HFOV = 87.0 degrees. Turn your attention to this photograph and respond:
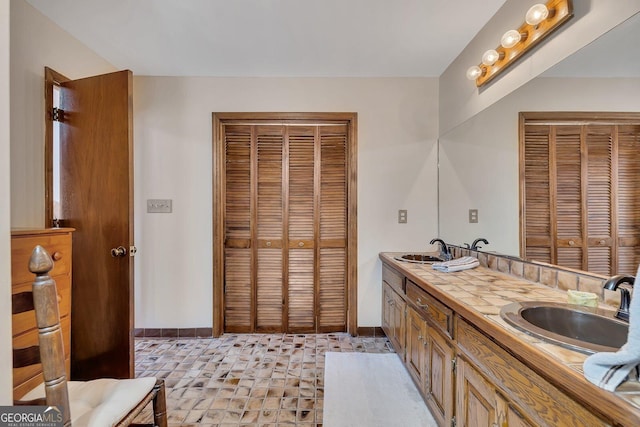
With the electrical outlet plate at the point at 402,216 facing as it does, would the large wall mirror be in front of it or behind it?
in front

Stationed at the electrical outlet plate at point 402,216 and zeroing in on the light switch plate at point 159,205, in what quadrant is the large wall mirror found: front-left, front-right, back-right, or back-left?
back-left

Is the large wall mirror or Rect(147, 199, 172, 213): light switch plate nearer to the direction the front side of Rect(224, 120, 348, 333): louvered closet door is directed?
the large wall mirror

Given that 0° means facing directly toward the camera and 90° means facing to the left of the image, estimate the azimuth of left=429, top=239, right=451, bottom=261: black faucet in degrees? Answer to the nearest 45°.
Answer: approximately 90°

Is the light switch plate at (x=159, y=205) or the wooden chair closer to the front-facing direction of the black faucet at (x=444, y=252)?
the light switch plate

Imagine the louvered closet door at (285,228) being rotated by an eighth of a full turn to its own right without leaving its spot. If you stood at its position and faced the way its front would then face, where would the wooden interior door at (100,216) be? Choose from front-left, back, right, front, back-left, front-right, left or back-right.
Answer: front

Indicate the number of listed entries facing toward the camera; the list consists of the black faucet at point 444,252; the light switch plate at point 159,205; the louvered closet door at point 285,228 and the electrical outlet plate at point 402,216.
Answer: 3

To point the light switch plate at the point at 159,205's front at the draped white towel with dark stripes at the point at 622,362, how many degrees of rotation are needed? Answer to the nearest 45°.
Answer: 0° — it already faces it

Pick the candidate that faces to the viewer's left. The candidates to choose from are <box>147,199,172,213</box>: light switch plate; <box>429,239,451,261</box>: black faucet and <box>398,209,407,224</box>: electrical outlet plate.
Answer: the black faucet
